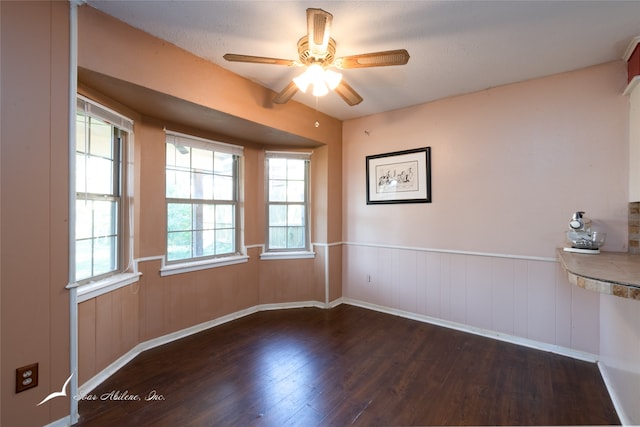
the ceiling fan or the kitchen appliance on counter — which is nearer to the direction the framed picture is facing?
the ceiling fan

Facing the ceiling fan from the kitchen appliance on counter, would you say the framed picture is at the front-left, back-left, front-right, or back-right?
front-right

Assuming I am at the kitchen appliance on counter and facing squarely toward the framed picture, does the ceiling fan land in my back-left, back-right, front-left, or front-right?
front-left

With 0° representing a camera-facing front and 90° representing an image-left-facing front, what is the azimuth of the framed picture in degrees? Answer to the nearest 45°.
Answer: approximately 45°

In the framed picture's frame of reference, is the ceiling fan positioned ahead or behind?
ahead

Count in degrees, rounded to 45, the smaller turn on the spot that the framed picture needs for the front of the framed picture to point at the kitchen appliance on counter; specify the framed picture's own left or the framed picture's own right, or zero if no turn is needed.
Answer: approximately 90° to the framed picture's own left
